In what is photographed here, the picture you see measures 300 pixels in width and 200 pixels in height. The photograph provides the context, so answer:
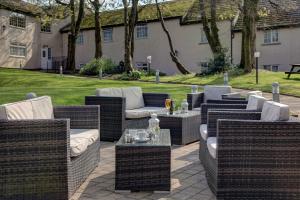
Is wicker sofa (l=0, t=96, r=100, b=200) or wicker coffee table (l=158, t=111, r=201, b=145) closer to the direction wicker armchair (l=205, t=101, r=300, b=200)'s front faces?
the wicker sofa

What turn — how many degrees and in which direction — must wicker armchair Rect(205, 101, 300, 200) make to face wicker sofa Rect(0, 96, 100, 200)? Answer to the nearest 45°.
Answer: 0° — it already faces it

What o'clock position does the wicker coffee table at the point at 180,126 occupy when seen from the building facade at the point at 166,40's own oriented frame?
The wicker coffee table is roughly at 12 o'clock from the building facade.

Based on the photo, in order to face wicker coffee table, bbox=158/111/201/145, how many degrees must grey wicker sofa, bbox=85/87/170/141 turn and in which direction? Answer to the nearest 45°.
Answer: approximately 45° to its left

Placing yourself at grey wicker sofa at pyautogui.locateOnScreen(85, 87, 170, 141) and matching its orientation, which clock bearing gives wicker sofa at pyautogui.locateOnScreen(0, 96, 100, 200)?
The wicker sofa is roughly at 2 o'clock from the grey wicker sofa.

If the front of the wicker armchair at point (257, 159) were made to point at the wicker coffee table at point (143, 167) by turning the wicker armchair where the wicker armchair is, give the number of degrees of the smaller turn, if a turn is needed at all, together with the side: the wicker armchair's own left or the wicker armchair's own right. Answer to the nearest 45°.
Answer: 0° — it already faces it

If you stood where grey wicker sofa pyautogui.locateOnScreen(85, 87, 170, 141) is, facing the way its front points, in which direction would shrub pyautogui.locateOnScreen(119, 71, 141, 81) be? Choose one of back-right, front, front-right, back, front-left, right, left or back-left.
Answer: back-left

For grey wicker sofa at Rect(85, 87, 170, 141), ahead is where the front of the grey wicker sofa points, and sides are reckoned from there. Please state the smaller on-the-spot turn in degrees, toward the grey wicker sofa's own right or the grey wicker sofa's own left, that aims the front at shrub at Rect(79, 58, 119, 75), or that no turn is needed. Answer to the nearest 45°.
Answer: approximately 135° to the grey wicker sofa's own left

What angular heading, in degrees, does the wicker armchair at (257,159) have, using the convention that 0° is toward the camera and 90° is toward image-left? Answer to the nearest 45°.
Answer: approximately 90°

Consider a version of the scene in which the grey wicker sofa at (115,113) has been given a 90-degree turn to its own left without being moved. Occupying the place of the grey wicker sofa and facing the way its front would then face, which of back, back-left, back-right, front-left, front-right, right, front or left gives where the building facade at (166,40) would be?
front-left

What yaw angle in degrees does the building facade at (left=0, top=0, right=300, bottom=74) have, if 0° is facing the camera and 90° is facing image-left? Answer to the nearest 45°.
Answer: approximately 0°
